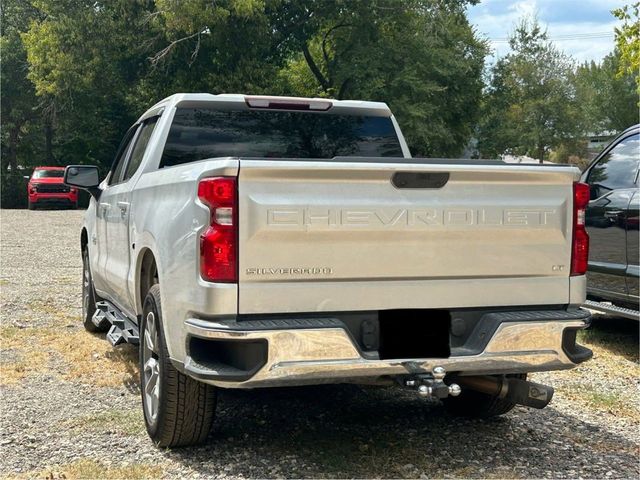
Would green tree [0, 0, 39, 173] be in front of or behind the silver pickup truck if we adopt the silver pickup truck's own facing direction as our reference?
in front

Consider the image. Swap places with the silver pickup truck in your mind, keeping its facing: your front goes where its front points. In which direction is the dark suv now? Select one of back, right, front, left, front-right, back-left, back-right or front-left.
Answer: right

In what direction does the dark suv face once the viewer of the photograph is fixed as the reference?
facing away from the viewer and to the left of the viewer

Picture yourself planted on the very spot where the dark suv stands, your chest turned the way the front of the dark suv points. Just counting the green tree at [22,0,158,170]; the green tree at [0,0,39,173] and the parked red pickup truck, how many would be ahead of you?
3

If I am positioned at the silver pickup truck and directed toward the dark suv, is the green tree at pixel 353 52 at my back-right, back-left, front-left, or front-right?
front-left

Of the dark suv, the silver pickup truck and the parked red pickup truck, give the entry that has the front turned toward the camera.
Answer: the parked red pickup truck

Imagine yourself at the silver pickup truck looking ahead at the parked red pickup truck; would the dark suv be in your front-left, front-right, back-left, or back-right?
back-right

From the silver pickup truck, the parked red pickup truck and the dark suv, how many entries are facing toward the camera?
1

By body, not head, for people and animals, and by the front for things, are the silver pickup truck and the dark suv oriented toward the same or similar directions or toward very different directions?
same or similar directions

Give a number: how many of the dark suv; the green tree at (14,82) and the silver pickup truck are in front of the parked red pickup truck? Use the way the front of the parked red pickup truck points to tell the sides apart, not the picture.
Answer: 2

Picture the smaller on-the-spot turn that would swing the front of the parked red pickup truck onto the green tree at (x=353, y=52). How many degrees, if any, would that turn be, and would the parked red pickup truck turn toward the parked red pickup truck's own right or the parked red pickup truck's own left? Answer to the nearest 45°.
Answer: approximately 90° to the parked red pickup truck's own left

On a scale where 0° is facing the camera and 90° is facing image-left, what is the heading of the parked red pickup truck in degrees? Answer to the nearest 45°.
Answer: approximately 0°

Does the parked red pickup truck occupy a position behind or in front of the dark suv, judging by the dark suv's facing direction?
in front

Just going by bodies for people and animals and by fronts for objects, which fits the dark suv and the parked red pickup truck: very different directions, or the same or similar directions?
very different directions

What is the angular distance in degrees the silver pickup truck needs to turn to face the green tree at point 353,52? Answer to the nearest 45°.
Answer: approximately 45° to its right

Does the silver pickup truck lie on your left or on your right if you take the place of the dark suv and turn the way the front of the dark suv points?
on your left

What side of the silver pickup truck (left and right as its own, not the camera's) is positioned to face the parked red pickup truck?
front

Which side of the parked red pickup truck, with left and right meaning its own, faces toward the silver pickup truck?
front
